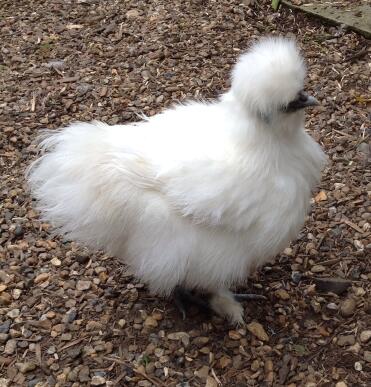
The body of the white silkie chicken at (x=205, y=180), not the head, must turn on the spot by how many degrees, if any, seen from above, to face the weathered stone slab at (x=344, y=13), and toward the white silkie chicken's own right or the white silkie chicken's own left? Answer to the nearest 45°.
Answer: approximately 90° to the white silkie chicken's own left

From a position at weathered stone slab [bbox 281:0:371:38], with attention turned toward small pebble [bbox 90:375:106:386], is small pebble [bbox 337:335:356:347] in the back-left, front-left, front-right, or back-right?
front-left

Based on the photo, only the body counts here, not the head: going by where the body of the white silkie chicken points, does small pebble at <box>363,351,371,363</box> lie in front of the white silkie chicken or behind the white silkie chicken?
in front

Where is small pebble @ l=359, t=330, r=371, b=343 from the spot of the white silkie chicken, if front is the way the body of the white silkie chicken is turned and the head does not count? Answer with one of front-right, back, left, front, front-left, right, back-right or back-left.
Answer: front

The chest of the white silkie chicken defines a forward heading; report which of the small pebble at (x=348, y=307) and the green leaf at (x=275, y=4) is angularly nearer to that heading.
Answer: the small pebble

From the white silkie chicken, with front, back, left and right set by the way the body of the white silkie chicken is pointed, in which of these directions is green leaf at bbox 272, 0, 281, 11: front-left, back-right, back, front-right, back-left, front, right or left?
left

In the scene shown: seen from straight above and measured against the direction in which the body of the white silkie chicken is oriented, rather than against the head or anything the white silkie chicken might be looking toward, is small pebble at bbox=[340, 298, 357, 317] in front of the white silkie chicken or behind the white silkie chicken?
in front

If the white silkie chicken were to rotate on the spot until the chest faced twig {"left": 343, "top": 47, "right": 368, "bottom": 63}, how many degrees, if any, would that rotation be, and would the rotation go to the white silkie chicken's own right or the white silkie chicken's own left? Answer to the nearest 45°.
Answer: approximately 90° to the white silkie chicken's own left

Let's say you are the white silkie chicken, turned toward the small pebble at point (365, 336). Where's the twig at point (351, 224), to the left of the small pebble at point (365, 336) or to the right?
left

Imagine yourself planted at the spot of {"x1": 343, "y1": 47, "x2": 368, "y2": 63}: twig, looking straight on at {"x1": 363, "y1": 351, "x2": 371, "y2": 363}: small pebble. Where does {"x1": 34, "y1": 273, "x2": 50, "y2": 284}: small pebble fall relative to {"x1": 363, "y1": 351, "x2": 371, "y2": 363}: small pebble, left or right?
right

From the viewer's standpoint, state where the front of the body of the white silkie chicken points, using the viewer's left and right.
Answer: facing to the right of the viewer

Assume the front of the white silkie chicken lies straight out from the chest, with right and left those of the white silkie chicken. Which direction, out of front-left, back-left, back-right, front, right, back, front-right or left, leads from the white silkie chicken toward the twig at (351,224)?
front-left
